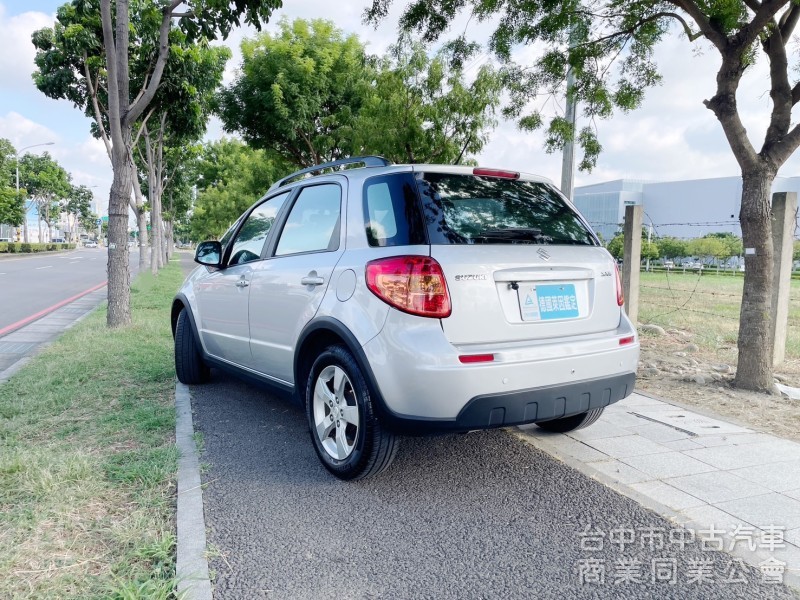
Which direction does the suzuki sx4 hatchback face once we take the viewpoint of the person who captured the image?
facing away from the viewer and to the left of the viewer

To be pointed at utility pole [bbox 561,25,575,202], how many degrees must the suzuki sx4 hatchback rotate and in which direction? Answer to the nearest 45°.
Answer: approximately 45° to its right
